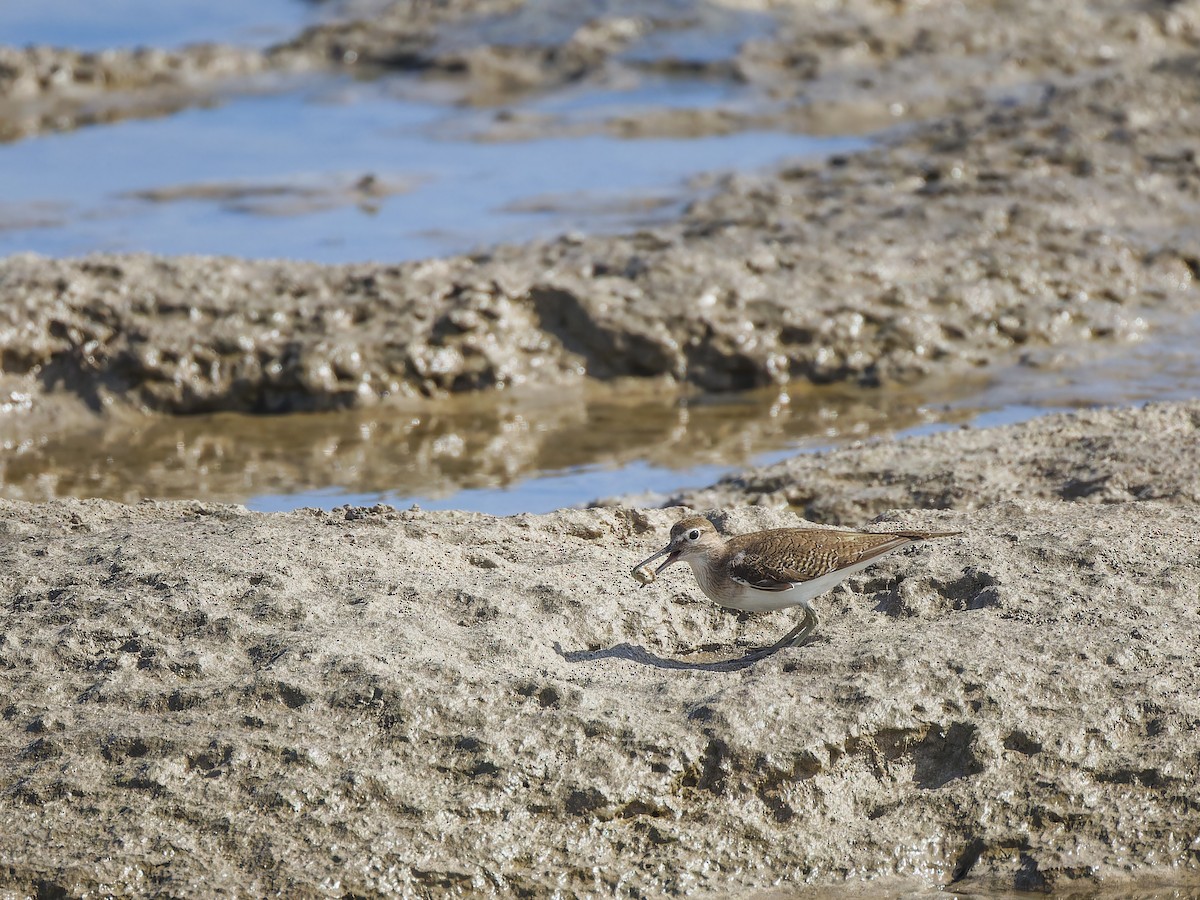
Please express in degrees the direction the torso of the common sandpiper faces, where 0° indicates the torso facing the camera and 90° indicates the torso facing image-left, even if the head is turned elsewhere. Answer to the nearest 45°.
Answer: approximately 90°
